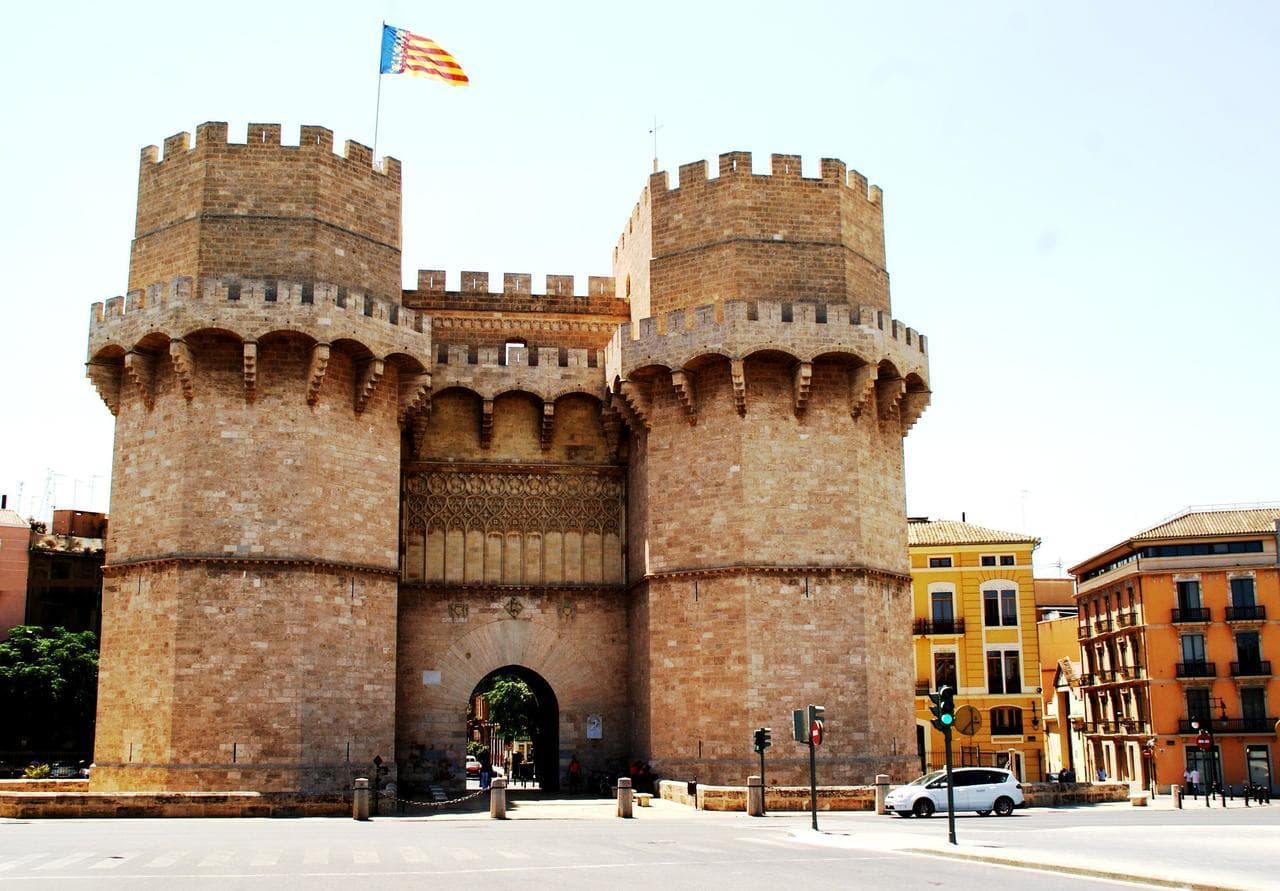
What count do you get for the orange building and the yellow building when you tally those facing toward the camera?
2

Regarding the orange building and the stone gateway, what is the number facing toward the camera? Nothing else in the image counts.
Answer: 2

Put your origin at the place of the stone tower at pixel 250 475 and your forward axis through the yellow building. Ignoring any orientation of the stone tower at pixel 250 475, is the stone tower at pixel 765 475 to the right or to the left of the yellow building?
right

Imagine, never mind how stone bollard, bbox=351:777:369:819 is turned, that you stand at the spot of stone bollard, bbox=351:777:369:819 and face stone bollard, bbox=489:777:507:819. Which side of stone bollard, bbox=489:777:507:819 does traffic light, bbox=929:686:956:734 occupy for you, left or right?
right

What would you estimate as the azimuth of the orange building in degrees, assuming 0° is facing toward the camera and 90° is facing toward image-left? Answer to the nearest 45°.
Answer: approximately 0°

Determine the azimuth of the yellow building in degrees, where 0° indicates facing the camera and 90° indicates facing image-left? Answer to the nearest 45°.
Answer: approximately 0°
